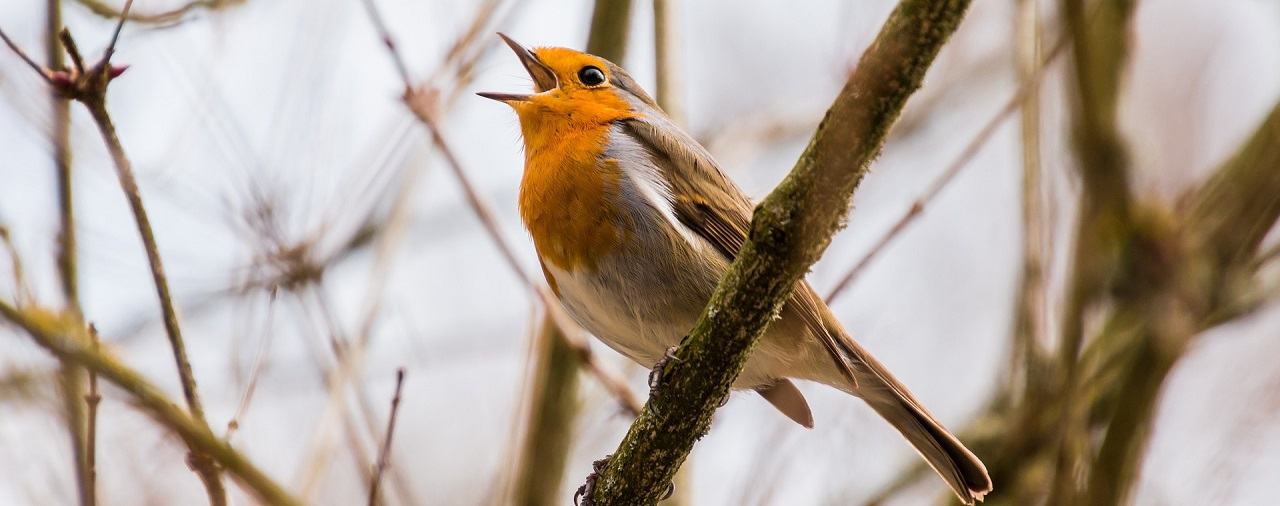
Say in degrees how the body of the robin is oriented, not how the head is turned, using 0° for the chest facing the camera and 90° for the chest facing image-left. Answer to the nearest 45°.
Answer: approximately 90°

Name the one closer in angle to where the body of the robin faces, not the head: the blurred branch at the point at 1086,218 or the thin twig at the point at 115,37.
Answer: the thin twig

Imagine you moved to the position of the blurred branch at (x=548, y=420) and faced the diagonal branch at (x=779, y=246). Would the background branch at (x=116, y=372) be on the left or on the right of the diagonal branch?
right

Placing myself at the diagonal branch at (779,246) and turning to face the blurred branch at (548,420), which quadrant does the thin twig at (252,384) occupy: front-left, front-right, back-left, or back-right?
front-left
